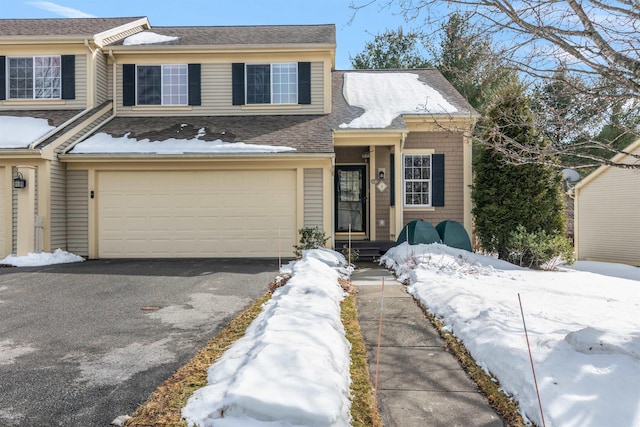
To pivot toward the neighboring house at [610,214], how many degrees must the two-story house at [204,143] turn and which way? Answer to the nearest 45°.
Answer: approximately 90° to its left

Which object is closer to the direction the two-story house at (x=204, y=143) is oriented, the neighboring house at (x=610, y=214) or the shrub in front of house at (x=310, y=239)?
the shrub in front of house

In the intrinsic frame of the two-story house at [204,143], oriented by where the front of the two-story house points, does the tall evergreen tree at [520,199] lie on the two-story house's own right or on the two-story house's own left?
on the two-story house's own left

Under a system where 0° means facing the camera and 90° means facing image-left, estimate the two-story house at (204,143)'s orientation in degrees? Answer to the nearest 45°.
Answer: approximately 0°

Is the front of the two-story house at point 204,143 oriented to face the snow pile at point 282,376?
yes

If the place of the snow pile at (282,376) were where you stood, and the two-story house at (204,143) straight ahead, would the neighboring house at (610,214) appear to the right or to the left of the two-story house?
right
